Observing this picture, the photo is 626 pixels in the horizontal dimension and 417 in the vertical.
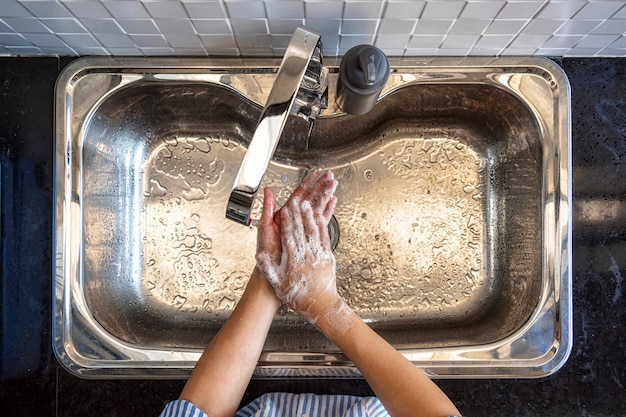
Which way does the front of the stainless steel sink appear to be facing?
toward the camera
